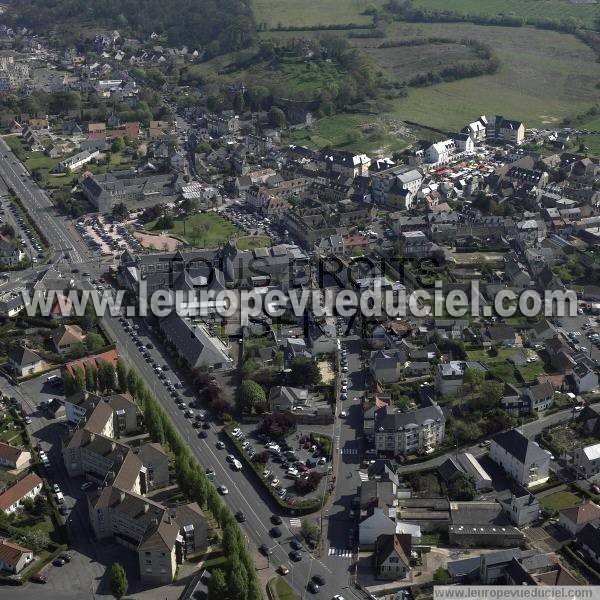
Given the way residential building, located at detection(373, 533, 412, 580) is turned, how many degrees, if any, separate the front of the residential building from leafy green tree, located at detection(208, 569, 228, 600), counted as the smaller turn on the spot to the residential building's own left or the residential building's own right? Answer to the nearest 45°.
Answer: approximately 45° to the residential building's own right

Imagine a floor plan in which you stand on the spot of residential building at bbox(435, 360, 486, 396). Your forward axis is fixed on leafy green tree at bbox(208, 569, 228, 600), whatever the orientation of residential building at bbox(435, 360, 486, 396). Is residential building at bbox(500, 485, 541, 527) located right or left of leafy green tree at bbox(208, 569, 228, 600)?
left

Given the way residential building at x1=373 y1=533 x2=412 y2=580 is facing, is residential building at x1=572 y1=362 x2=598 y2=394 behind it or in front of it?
behind

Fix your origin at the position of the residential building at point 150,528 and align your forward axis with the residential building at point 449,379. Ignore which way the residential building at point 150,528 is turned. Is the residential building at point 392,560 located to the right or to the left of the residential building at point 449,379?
right

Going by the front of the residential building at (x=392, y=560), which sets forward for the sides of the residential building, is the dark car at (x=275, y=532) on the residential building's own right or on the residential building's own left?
on the residential building's own right

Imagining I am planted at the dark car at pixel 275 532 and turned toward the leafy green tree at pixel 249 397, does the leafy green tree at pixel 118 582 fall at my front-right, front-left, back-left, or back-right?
back-left

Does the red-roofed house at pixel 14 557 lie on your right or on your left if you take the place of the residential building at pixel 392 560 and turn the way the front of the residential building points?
on your right

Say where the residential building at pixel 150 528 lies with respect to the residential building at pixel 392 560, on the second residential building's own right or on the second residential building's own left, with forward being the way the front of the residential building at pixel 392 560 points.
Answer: on the second residential building's own right
